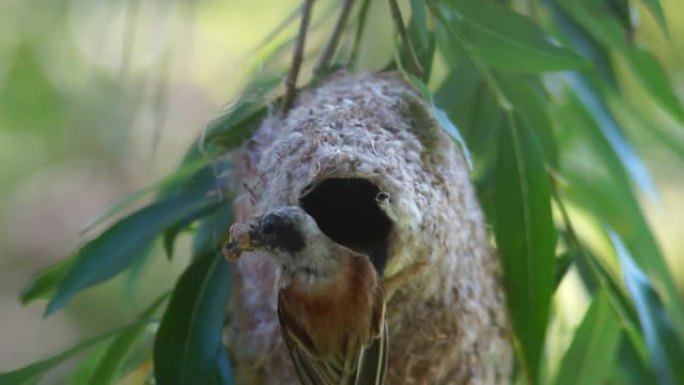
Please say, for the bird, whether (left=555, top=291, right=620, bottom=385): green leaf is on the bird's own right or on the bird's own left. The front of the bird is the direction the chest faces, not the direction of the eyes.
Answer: on the bird's own right

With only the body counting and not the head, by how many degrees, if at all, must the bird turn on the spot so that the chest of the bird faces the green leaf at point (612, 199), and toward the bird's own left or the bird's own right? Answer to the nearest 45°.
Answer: approximately 90° to the bird's own right

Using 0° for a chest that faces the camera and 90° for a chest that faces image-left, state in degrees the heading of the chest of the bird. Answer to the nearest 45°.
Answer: approximately 135°

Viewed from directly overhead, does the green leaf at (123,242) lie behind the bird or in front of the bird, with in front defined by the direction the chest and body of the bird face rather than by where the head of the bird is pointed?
in front

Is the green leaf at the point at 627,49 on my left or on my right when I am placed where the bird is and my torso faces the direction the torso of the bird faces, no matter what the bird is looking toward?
on my right

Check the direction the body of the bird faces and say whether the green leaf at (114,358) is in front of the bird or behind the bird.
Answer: in front

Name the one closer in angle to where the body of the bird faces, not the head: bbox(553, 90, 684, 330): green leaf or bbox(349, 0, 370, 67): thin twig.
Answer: the thin twig

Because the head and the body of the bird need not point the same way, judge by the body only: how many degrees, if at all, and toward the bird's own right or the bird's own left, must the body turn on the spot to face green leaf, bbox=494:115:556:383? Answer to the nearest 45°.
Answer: approximately 90° to the bird's own right
